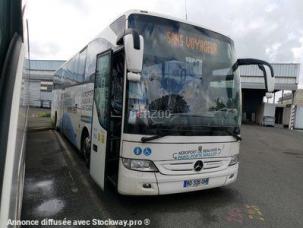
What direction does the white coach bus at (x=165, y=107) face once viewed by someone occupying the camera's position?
facing the viewer and to the right of the viewer
